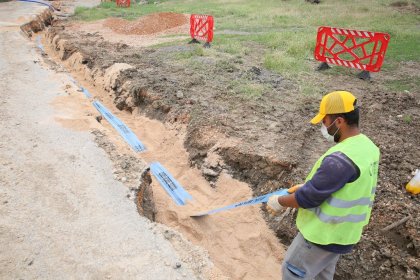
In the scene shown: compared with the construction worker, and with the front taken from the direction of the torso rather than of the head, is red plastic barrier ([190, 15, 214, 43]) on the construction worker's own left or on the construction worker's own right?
on the construction worker's own right

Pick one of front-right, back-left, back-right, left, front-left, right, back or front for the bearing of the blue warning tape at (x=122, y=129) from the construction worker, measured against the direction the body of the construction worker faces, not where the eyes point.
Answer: front-right

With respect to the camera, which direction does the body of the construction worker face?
to the viewer's left

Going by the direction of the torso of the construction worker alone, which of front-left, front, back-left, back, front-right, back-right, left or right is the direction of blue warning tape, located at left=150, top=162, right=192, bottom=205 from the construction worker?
front-right

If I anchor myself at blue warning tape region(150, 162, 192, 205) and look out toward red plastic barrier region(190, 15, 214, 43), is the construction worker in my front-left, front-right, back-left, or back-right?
back-right

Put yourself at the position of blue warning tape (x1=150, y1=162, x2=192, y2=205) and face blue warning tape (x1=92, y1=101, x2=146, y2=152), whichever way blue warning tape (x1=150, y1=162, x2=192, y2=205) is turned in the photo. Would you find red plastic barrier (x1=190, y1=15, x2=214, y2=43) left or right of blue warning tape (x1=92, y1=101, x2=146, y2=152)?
right
